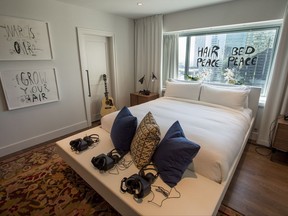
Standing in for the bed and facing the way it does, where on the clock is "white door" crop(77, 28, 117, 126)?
The white door is roughly at 3 o'clock from the bed.

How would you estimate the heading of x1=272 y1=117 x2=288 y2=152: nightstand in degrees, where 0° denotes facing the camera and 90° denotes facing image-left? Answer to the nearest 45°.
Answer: approximately 0°

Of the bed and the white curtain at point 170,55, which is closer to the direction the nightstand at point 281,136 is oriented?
the bed

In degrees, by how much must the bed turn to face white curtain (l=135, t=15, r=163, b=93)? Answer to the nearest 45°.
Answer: approximately 135° to its right

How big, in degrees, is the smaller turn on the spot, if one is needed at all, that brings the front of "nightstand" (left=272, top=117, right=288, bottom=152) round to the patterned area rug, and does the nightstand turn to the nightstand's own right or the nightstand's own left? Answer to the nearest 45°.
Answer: approximately 45° to the nightstand's own right

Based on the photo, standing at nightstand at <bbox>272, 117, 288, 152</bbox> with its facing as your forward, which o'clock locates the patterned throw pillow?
The patterned throw pillow is roughly at 1 o'clock from the nightstand.

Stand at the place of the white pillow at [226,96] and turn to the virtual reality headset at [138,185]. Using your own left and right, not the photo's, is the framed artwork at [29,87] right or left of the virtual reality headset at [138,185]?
right

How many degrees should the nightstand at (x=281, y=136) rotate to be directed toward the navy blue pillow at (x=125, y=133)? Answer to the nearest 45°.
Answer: approximately 45° to its right

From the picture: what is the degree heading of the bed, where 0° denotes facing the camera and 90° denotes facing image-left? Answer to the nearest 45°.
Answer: approximately 45°
